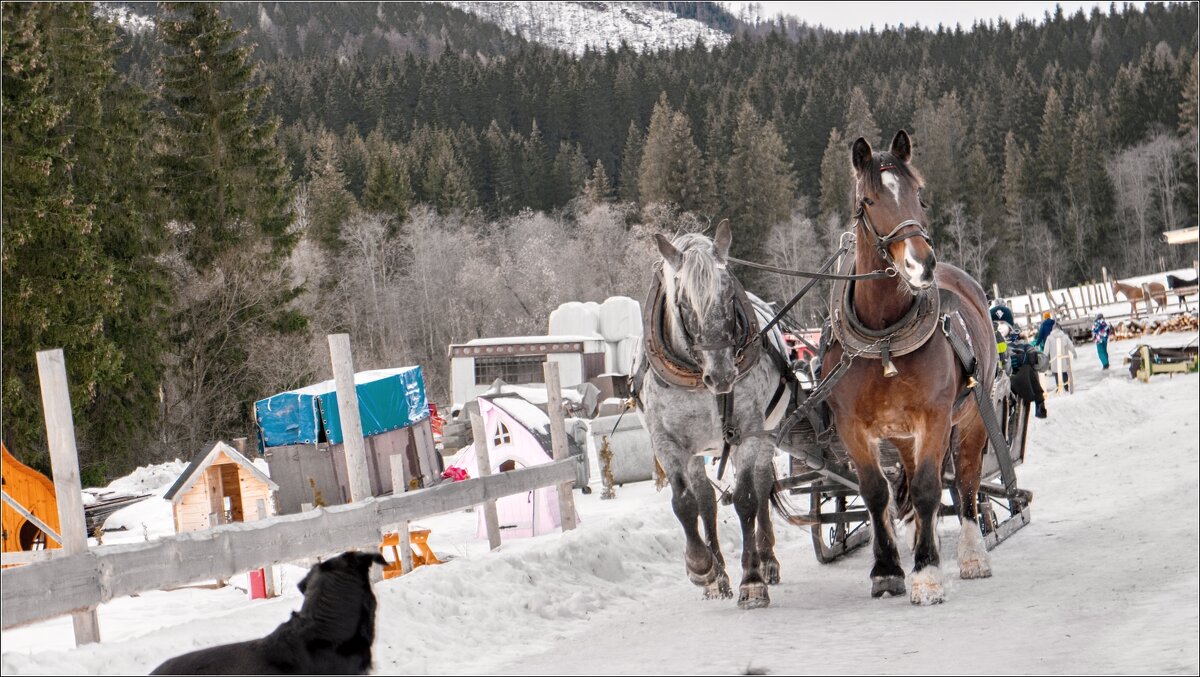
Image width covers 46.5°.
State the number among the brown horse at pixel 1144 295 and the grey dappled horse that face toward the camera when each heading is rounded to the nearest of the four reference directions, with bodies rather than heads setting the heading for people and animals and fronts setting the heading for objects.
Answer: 1

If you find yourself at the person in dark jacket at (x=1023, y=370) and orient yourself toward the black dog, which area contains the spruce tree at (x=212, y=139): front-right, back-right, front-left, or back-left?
back-right

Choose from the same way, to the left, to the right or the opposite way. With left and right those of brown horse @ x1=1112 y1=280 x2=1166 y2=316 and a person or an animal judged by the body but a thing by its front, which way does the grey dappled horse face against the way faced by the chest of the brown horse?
to the left

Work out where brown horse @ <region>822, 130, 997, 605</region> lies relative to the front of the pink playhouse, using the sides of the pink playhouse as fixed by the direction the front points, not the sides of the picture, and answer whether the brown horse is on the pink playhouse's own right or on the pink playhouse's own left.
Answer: on the pink playhouse's own left

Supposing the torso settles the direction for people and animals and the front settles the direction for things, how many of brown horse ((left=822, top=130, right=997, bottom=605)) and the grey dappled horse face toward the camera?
2

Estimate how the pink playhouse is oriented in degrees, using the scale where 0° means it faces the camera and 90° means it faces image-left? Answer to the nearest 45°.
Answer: approximately 45°

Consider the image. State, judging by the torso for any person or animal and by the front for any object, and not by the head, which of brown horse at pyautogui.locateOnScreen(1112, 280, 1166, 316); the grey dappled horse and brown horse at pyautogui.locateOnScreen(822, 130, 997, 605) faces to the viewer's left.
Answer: brown horse at pyautogui.locateOnScreen(1112, 280, 1166, 316)

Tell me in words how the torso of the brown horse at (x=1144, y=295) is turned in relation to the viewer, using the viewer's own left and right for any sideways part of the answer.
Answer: facing to the left of the viewer

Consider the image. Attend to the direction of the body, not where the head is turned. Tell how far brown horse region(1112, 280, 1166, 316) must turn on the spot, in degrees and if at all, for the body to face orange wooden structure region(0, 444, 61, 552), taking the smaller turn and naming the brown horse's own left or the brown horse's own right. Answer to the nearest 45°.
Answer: approximately 90° to the brown horse's own left
